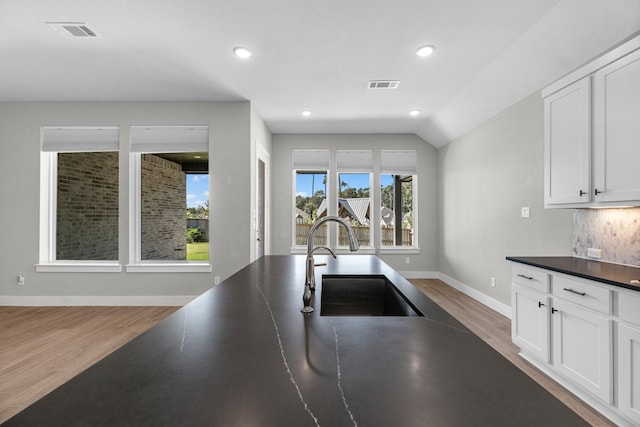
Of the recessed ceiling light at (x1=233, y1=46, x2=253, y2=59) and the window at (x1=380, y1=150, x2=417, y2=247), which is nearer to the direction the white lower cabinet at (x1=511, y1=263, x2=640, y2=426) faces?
the recessed ceiling light

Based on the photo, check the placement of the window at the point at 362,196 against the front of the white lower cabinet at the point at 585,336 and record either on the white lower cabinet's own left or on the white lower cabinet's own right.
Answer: on the white lower cabinet's own right

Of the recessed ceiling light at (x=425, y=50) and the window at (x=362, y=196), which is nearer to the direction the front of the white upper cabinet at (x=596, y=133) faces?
the recessed ceiling light

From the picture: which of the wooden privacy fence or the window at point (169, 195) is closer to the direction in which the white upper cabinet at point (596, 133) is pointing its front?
the window

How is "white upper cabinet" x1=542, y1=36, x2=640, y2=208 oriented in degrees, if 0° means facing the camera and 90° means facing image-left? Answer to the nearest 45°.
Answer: approximately 45°

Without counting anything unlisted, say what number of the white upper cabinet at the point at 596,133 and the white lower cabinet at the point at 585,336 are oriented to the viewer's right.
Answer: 0

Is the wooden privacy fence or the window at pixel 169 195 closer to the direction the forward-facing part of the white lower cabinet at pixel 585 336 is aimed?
the window

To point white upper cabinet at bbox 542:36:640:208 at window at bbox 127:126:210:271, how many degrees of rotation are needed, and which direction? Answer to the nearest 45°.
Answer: approximately 45° to its right

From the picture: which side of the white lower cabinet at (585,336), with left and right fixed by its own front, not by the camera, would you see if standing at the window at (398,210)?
right
